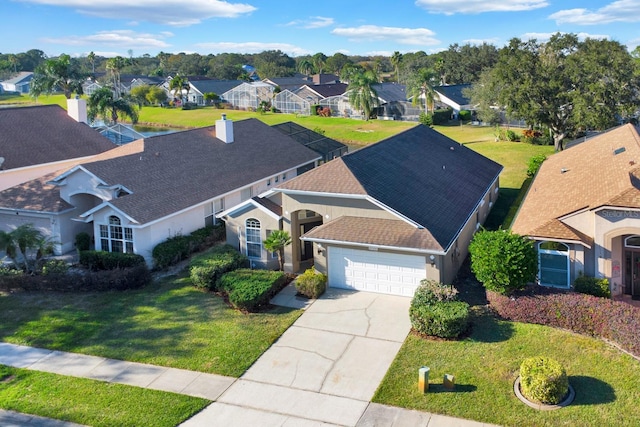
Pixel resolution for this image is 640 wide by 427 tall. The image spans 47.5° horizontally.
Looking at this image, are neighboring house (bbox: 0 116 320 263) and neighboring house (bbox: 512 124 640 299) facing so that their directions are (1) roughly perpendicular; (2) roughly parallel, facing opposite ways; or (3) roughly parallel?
roughly parallel

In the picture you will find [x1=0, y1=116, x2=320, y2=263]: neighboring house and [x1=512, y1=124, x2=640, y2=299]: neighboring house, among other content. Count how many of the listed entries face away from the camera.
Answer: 0

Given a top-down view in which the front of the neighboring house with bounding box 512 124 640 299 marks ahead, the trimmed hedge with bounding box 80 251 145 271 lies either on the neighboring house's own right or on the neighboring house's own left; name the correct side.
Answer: on the neighboring house's own right

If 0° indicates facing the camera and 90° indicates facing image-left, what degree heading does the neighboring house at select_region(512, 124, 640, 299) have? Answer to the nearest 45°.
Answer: approximately 0°

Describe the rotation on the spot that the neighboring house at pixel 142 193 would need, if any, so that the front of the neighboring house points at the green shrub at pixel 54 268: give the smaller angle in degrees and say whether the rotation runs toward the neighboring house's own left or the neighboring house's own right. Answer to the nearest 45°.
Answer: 0° — it already faces it

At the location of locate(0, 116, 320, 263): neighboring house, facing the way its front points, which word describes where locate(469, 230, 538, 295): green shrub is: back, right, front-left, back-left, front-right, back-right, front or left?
left

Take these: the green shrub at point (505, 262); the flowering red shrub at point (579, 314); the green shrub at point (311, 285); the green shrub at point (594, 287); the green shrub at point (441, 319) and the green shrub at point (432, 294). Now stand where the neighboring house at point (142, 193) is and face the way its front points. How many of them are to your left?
6

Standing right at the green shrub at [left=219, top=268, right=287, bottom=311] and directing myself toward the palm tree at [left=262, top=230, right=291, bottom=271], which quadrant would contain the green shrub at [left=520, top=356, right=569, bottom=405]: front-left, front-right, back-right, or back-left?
back-right

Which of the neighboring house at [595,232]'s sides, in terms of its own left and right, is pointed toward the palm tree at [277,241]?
right

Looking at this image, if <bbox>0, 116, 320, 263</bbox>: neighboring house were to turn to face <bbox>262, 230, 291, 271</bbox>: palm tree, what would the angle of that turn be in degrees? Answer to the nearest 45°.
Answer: approximately 90° to its left

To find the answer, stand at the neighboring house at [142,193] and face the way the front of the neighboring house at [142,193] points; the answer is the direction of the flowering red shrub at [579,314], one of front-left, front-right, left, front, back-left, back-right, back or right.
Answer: left

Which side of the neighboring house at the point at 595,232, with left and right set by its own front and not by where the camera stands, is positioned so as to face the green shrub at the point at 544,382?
front

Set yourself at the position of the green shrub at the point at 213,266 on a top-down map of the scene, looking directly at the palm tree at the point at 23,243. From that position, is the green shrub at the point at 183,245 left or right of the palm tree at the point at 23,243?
right

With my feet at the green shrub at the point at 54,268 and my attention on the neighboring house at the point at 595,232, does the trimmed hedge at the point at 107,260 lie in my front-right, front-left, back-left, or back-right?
front-left

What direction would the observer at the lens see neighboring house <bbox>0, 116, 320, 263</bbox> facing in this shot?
facing the viewer and to the left of the viewer

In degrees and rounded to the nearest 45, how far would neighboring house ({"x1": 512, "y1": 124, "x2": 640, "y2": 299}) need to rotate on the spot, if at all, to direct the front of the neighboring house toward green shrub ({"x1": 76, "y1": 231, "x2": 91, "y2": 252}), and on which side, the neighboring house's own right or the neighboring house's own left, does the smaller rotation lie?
approximately 90° to the neighboring house's own right
